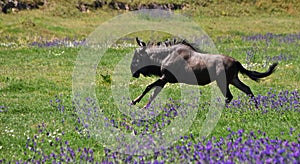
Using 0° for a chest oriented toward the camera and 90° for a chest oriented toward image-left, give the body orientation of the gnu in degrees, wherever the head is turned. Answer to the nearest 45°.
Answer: approximately 90°
